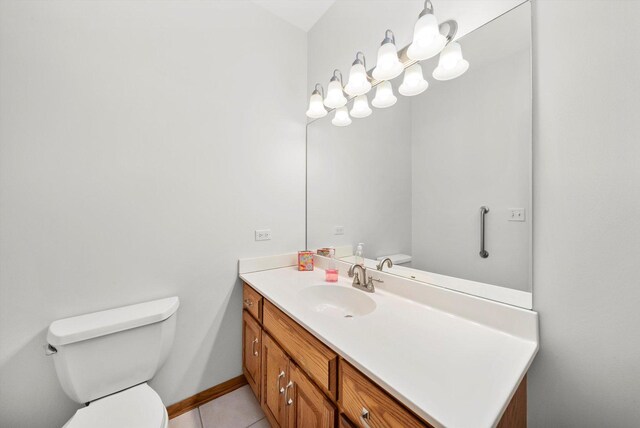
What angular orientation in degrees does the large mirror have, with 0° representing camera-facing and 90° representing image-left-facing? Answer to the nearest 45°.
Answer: approximately 45°
